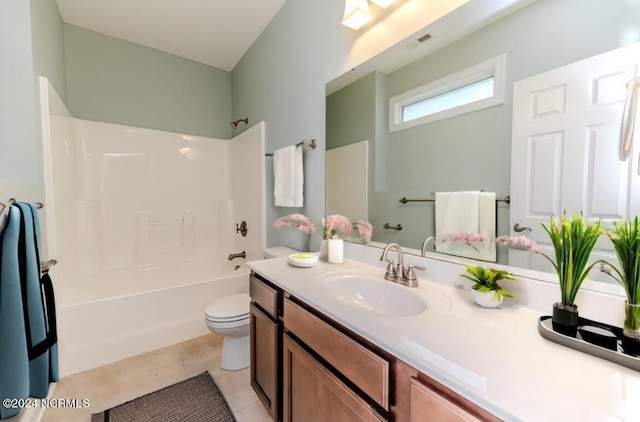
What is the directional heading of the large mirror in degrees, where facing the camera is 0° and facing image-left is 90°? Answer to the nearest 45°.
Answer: approximately 45°

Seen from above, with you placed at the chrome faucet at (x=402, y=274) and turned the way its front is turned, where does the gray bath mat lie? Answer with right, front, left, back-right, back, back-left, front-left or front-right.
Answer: front-right

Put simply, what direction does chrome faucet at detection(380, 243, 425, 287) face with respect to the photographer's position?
facing the viewer and to the left of the viewer

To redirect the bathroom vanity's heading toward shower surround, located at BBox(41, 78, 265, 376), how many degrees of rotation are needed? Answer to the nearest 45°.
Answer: approximately 45° to its right

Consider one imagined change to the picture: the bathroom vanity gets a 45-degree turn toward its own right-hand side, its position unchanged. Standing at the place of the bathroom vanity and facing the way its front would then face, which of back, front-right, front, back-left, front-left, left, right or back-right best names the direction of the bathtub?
front

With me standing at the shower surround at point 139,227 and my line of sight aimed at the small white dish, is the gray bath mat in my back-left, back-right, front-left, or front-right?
front-right

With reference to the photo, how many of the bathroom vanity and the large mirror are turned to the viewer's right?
0

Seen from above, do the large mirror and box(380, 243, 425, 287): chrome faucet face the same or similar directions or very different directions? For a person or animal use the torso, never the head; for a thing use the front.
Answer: same or similar directions
